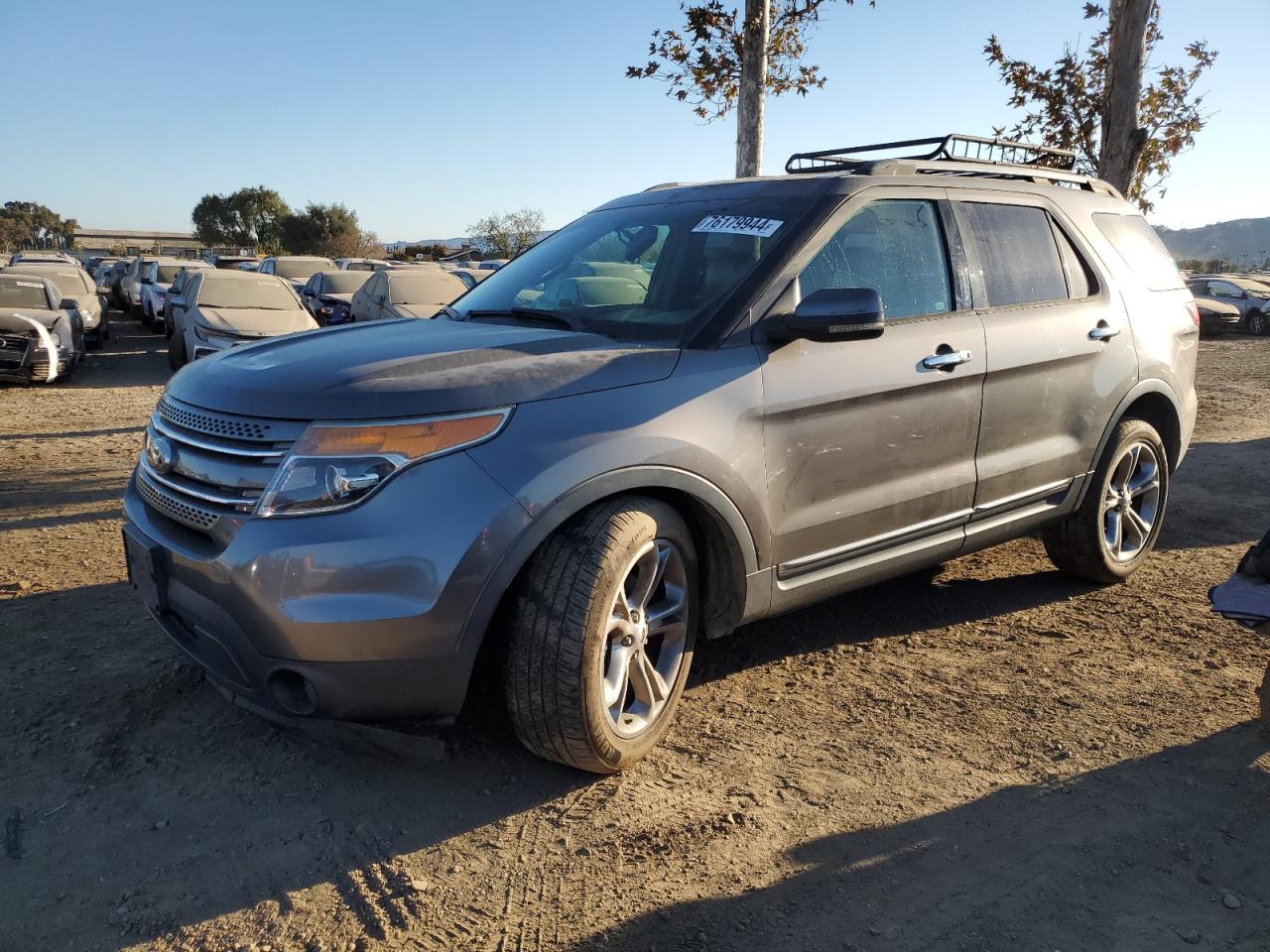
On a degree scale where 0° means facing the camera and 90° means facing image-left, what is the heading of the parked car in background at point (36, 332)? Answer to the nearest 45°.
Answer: approximately 0°

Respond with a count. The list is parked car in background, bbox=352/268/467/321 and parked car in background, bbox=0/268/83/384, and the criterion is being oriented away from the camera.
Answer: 0

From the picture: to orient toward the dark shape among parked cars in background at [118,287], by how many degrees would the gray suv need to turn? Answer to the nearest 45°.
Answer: approximately 90° to its right

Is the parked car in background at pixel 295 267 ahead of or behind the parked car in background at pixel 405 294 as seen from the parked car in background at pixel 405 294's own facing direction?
behind

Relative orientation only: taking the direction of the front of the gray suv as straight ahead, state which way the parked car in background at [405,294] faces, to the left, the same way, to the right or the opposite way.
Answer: to the left

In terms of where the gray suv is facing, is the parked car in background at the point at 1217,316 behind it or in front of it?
behind

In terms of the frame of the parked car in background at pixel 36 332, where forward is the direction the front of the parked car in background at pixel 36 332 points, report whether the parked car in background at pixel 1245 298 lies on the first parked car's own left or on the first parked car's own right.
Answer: on the first parked car's own left

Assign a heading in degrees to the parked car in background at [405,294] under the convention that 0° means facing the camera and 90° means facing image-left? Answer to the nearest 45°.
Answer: approximately 315°

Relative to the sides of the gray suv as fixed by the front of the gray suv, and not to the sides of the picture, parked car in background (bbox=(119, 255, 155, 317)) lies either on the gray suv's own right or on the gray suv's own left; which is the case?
on the gray suv's own right

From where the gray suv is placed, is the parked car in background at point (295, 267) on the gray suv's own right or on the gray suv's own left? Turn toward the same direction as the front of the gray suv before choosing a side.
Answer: on the gray suv's own right

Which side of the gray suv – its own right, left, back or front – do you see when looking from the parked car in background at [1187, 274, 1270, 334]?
back

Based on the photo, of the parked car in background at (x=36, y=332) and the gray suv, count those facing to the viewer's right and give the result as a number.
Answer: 0
